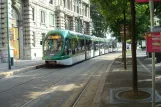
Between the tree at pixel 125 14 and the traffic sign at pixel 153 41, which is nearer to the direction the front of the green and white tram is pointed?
the traffic sign

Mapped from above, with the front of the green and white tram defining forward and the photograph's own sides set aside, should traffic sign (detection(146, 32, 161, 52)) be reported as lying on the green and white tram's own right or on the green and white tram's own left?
on the green and white tram's own left

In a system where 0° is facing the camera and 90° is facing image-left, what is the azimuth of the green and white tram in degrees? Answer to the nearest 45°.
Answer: approximately 45°

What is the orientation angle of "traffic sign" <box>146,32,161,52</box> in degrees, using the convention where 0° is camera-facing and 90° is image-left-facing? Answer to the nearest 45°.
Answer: approximately 0°

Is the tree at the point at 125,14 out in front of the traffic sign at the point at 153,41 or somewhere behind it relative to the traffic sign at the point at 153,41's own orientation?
behind

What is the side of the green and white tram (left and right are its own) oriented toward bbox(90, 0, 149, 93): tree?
left
